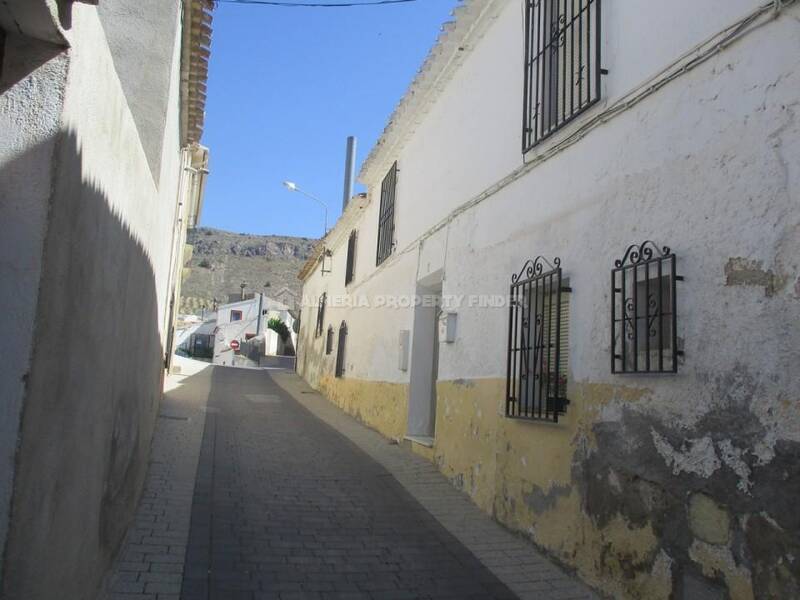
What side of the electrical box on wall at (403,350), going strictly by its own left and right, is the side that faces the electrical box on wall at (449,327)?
left

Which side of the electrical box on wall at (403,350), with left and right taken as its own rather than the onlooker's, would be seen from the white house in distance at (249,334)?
right

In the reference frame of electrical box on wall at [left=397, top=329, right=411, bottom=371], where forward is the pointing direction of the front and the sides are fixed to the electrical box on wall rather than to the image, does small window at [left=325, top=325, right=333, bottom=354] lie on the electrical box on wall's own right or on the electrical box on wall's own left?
on the electrical box on wall's own right

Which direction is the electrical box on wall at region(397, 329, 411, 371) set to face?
to the viewer's left
